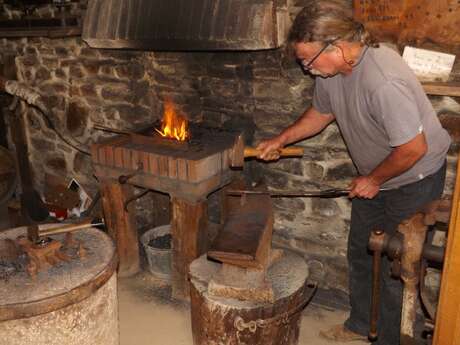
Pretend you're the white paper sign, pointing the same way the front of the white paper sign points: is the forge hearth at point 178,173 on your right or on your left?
on your right

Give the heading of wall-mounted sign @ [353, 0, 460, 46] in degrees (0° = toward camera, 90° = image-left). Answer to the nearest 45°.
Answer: approximately 0°

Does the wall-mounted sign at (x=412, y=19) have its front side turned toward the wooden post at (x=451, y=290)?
yes

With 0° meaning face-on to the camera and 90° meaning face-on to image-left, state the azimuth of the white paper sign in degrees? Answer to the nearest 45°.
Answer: approximately 0°

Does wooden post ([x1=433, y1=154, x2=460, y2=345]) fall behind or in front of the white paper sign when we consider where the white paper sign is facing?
in front

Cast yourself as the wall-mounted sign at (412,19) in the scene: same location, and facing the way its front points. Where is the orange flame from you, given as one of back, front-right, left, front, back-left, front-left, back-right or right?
right

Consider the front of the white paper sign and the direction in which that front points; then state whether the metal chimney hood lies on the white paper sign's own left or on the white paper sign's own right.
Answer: on the white paper sign's own right

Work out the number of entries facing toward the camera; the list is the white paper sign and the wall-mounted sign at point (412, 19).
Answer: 2

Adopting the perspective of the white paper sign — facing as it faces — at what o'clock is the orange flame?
The orange flame is roughly at 3 o'clock from the white paper sign.

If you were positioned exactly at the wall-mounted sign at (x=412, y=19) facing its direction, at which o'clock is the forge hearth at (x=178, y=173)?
The forge hearth is roughly at 3 o'clock from the wall-mounted sign.
